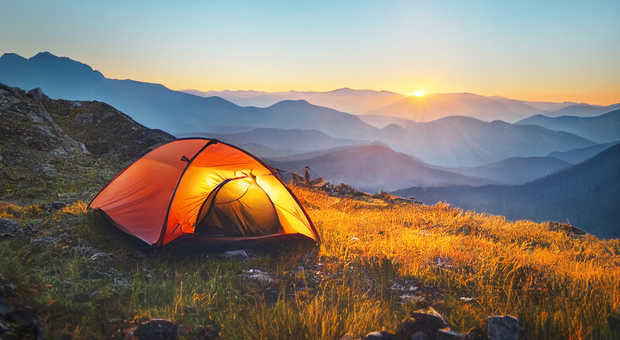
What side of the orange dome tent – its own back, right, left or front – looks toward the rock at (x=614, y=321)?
front

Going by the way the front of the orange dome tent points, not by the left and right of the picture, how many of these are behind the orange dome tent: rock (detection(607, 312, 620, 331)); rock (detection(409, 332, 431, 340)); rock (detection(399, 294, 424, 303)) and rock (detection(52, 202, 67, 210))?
1

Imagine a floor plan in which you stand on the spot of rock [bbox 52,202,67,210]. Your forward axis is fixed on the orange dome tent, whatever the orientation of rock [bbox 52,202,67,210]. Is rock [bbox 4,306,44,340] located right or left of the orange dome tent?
right

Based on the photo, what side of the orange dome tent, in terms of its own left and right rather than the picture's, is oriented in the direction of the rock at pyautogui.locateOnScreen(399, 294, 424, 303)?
front

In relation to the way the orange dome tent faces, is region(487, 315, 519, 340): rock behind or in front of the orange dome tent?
in front

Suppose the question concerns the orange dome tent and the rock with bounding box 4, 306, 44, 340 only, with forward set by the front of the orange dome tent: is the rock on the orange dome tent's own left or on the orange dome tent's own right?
on the orange dome tent's own right

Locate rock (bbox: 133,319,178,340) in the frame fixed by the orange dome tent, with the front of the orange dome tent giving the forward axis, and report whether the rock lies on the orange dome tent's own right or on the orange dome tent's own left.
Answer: on the orange dome tent's own right

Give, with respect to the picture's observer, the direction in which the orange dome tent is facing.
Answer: facing the viewer and to the right of the viewer

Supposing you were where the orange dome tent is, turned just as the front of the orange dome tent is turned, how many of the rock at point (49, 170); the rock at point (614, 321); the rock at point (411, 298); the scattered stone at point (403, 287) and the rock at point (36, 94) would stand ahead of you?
3

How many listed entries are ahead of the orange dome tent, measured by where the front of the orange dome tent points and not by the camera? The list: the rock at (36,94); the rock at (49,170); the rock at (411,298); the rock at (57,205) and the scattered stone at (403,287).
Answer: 2

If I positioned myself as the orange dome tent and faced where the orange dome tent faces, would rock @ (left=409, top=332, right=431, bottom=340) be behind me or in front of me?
in front

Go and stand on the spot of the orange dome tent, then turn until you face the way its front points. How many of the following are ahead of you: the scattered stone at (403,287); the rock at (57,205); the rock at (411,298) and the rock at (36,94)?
2

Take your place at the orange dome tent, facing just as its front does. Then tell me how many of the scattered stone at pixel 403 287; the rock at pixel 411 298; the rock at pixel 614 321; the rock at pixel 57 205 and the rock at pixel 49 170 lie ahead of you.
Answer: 3
